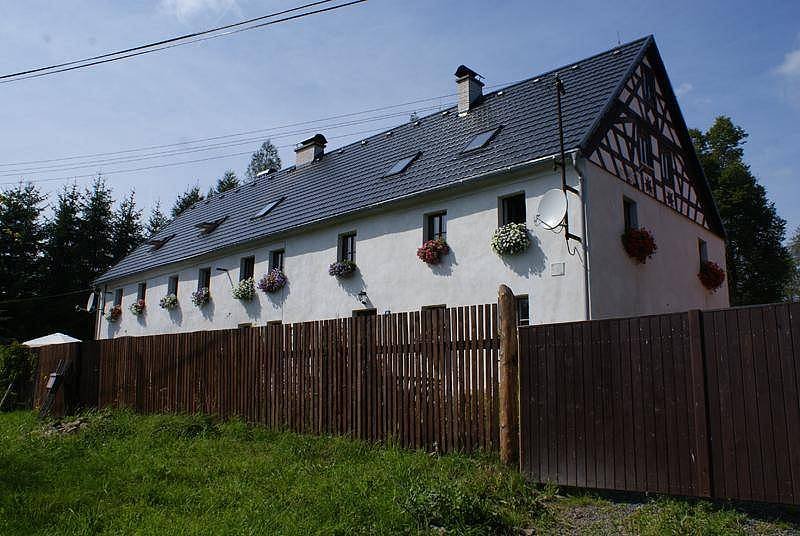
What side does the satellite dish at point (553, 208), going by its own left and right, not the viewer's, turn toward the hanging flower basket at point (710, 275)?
back

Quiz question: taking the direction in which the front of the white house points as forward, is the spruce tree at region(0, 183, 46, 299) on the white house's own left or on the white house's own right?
on the white house's own right

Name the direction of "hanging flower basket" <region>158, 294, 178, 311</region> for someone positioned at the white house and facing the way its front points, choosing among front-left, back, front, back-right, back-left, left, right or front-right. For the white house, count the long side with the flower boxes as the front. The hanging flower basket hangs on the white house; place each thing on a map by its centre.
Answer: right

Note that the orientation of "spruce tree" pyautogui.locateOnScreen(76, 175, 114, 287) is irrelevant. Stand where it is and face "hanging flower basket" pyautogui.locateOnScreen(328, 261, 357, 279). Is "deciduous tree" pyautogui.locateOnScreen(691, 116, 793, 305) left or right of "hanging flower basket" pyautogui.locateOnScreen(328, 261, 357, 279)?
left

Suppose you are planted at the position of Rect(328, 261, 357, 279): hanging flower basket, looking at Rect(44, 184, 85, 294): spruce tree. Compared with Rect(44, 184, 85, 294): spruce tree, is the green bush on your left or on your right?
left

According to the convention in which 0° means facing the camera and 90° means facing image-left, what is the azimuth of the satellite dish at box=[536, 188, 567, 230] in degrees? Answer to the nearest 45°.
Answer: approximately 45°

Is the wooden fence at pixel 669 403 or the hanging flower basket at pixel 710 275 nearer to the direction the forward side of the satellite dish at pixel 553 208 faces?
the wooden fence

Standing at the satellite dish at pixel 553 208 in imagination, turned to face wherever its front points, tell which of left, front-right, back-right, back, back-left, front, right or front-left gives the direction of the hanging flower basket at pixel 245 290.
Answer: right

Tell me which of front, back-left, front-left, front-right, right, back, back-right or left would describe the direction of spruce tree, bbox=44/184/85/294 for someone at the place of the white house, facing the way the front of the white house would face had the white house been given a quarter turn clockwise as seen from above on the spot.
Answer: front
